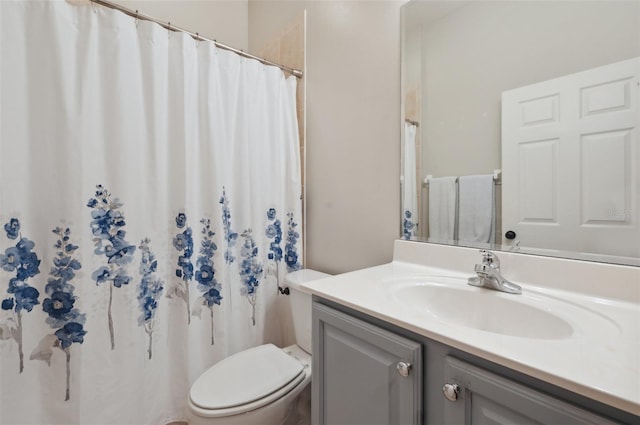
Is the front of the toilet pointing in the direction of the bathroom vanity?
no

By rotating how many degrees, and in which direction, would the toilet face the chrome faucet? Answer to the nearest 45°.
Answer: approximately 90° to its left

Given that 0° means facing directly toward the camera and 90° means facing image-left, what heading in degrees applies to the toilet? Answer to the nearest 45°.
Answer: approximately 45°
